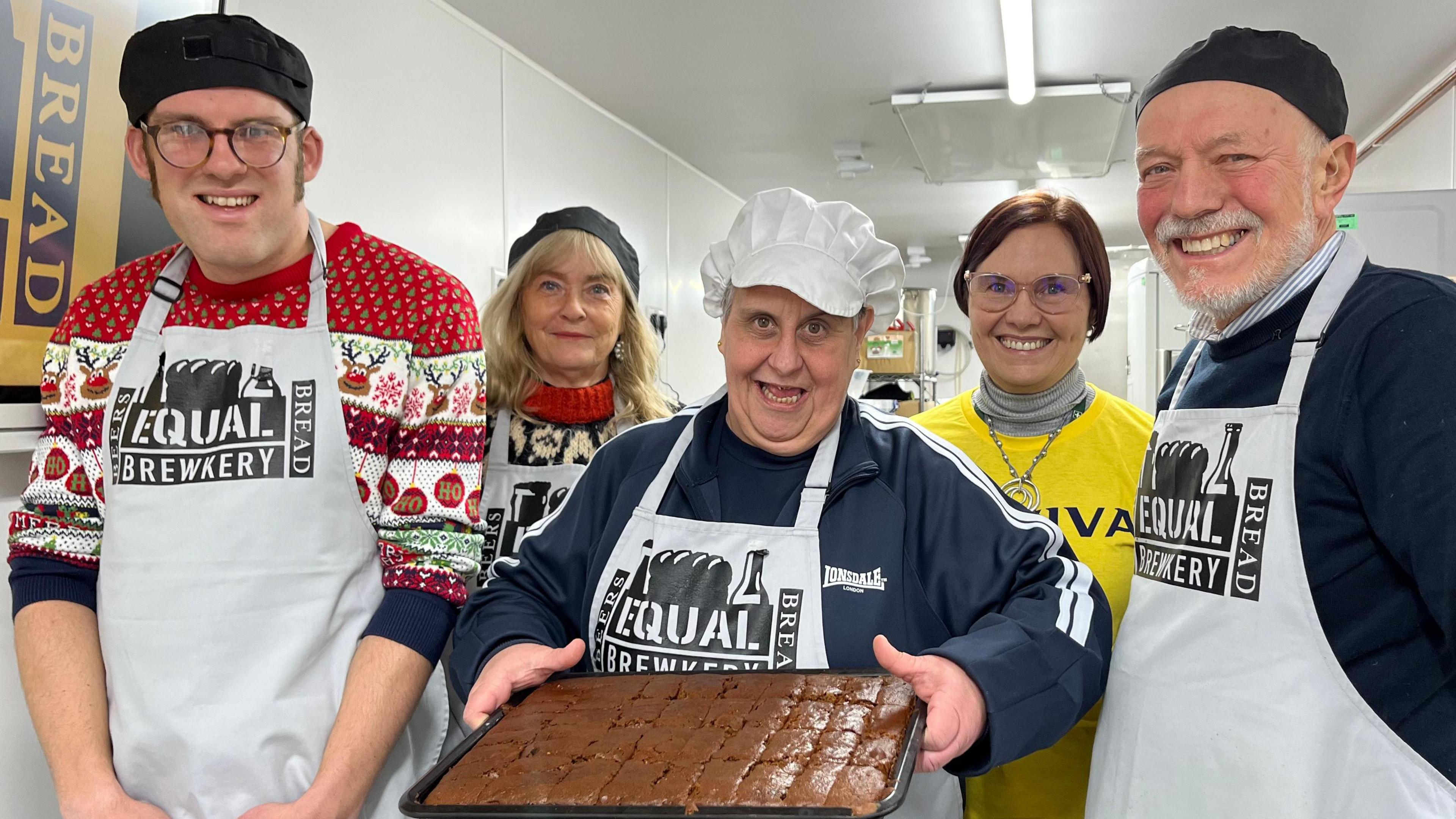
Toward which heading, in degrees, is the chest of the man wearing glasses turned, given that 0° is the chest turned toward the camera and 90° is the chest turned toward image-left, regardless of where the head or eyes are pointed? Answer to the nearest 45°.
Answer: approximately 0°

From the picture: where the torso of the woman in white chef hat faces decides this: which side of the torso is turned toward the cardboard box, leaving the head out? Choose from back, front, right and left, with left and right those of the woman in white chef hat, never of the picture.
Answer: back

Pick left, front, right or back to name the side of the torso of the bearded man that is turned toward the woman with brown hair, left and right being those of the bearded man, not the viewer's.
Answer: right

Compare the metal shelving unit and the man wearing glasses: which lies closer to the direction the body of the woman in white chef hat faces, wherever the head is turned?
the man wearing glasses

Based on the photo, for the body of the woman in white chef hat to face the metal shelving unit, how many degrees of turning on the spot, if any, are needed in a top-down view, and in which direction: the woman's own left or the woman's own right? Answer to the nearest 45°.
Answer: approximately 180°

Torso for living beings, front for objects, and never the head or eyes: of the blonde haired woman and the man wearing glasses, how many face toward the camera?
2

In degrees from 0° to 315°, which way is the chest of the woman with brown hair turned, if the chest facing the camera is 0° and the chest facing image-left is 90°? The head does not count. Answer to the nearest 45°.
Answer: approximately 0°

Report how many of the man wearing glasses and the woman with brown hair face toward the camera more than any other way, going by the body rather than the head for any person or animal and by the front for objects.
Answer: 2
